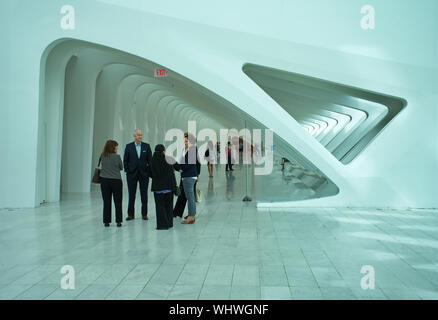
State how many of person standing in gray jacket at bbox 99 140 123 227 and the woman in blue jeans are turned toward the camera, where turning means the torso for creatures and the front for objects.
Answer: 0

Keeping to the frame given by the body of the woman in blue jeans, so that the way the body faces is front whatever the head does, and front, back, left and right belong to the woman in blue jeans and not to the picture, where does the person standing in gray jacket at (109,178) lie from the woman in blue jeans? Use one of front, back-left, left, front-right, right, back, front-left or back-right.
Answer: front

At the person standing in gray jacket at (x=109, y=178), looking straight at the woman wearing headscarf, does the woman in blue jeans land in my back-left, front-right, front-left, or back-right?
front-left

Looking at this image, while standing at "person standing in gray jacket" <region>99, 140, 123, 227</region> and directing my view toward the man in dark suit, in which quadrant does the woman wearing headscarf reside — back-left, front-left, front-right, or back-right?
front-right

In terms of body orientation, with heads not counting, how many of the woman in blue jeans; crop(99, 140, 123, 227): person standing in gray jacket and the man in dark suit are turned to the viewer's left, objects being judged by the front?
1

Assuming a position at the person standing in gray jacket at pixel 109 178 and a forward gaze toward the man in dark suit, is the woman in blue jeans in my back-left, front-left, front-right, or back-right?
front-right

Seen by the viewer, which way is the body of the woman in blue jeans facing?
to the viewer's left

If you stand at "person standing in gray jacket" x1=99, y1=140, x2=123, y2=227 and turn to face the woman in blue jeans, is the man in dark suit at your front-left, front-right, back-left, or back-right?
front-left

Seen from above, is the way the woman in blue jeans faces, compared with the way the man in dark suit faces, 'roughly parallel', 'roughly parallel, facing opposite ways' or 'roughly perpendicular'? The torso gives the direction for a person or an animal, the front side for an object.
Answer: roughly perpendicular

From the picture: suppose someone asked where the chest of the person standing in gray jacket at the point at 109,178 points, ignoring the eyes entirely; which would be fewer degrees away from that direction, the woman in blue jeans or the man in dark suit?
the man in dark suit

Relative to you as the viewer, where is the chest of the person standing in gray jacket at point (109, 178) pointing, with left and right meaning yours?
facing away from the viewer and to the right of the viewer

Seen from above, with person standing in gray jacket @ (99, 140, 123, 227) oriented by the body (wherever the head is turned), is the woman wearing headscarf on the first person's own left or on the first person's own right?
on the first person's own right

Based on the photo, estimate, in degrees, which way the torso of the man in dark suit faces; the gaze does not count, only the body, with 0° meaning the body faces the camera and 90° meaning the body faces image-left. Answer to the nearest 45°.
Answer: approximately 0°

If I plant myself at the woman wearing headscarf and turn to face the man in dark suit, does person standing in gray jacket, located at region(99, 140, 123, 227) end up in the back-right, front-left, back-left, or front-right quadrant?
front-left

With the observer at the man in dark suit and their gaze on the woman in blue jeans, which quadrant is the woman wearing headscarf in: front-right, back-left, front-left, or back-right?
front-right
